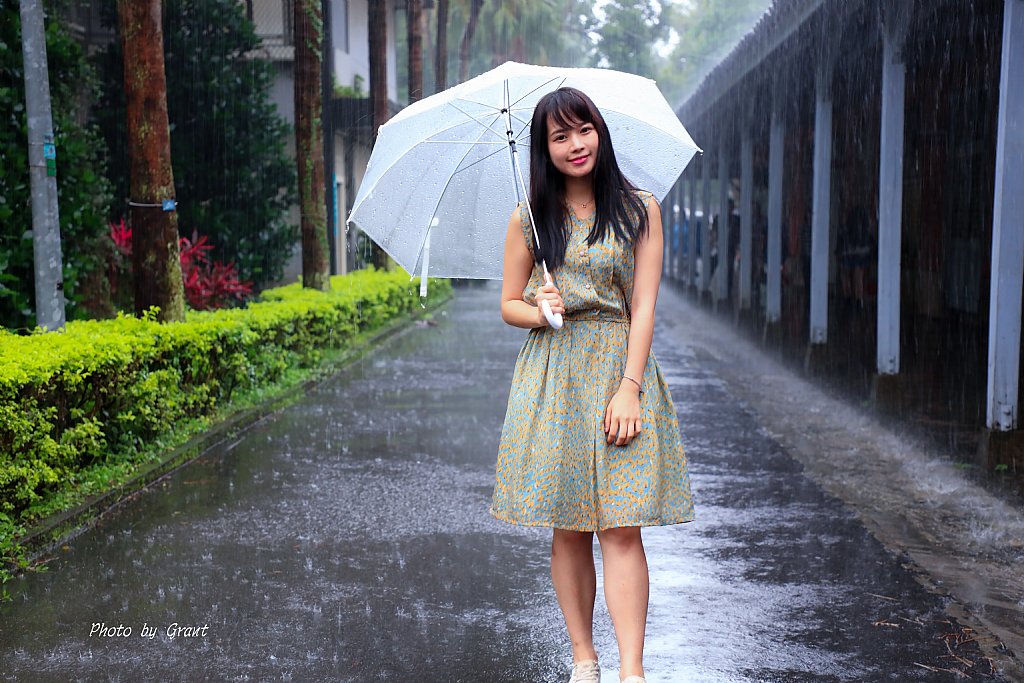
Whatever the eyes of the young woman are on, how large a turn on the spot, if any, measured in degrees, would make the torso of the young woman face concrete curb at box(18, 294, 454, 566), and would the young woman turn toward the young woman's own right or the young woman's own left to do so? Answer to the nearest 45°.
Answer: approximately 135° to the young woman's own right

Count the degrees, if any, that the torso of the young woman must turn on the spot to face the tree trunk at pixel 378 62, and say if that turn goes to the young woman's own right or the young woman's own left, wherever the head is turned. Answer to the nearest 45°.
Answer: approximately 180°

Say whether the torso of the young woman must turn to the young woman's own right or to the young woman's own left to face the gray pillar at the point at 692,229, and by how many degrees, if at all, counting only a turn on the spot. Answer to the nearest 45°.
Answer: approximately 180°

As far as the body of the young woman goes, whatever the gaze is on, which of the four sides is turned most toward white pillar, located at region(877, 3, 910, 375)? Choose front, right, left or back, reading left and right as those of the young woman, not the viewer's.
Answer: back

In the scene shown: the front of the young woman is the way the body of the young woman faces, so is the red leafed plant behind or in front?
behind

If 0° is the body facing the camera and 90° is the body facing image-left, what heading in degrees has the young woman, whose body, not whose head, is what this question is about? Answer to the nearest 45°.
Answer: approximately 0°

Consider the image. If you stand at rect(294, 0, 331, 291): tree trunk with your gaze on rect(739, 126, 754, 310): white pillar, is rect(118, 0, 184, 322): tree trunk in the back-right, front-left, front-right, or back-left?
back-right

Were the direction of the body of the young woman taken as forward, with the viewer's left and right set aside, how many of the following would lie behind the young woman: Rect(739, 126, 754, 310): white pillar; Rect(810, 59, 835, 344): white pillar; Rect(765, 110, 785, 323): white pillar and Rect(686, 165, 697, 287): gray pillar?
4

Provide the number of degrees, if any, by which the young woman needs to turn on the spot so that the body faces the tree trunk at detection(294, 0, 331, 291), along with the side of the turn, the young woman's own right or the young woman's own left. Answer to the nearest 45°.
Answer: approximately 180°

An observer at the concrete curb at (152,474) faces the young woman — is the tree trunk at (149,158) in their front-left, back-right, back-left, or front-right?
back-left

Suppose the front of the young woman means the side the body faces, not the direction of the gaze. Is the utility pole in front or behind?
behind

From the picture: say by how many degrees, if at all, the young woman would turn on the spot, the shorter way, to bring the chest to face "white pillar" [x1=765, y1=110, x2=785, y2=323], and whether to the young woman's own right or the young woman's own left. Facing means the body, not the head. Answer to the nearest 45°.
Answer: approximately 180°

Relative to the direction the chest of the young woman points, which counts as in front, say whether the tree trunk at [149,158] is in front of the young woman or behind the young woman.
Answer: behind

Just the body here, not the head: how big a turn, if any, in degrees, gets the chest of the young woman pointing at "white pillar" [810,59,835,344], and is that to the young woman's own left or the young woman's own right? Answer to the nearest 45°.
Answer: approximately 180°
